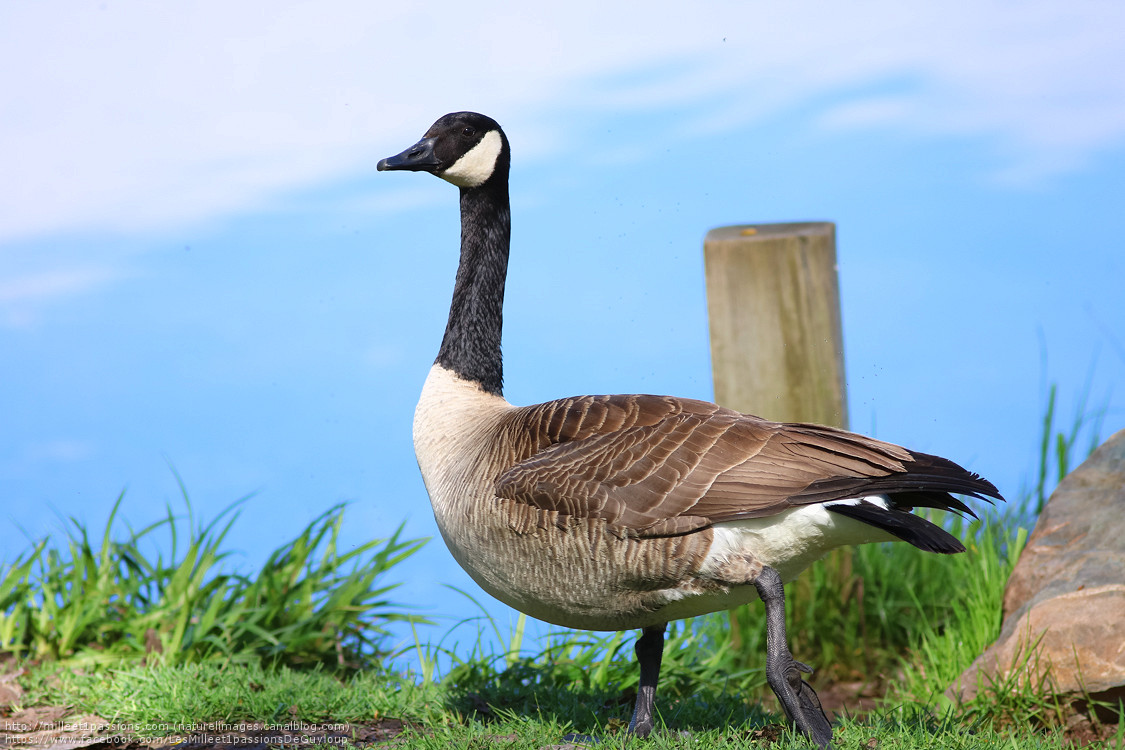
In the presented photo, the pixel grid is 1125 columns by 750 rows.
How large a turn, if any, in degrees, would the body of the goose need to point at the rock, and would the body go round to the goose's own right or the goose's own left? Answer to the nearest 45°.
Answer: approximately 135° to the goose's own right

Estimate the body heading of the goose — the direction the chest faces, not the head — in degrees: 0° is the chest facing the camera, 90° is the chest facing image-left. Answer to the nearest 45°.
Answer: approximately 90°

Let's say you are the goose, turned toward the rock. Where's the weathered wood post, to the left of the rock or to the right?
left

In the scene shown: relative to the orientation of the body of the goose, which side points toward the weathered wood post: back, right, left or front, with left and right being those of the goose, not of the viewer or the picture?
right
